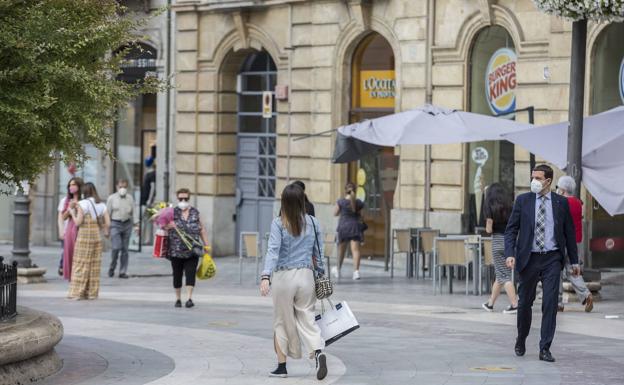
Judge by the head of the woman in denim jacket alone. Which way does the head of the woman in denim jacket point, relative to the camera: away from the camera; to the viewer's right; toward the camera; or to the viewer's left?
away from the camera

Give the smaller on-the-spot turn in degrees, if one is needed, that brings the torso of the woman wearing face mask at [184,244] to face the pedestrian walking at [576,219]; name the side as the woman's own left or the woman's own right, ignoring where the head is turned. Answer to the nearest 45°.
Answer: approximately 90° to the woman's own left

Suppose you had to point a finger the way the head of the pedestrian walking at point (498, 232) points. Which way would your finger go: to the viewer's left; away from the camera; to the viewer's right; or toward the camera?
away from the camera
